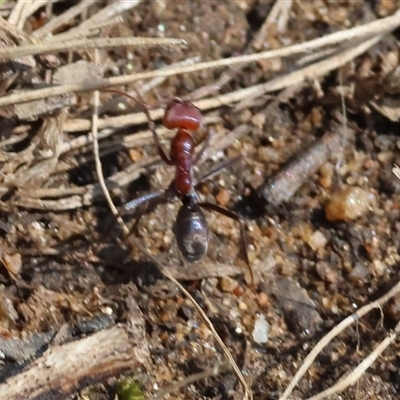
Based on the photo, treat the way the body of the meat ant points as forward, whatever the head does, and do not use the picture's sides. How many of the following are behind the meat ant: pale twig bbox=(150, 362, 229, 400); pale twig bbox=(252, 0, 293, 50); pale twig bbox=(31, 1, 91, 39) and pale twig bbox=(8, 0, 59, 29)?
1

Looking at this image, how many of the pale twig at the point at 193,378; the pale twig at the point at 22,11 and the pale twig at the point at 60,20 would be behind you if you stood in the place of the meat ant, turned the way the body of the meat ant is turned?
1

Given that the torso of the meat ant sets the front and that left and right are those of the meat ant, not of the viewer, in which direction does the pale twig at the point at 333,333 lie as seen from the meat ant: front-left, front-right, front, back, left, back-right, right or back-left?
back-right

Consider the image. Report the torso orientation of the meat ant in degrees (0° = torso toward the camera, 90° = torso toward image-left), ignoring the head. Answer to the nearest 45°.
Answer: approximately 180°

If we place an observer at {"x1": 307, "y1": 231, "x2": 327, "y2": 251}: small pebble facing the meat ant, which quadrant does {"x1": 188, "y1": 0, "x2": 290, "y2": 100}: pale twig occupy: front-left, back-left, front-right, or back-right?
front-right

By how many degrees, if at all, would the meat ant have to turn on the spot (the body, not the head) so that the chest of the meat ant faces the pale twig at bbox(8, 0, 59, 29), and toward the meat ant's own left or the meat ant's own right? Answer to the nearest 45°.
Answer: approximately 45° to the meat ant's own left

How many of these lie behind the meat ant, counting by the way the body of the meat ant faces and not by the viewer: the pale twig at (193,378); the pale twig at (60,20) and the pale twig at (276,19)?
1
